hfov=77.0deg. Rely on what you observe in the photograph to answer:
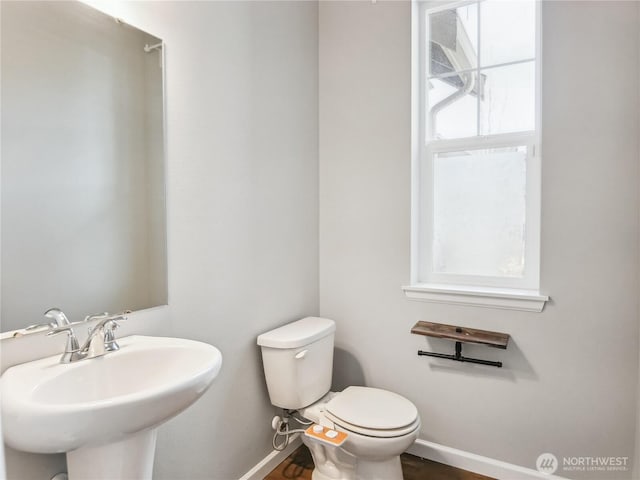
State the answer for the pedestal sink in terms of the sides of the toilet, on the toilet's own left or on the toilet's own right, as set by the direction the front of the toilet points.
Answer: on the toilet's own right

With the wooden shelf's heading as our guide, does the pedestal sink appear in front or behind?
in front

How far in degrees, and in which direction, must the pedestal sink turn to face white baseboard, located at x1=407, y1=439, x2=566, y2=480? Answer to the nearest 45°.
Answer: approximately 45° to its left

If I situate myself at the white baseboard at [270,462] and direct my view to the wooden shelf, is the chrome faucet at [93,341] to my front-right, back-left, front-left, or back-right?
back-right

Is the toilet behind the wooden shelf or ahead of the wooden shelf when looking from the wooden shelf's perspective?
ahead

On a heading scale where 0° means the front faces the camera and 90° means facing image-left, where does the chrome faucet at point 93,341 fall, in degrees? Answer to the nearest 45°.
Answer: approximately 315°

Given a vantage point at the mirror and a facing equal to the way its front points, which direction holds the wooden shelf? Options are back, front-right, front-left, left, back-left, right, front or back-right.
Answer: front-left

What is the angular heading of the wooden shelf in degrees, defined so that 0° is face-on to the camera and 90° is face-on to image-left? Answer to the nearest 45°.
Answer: approximately 45°

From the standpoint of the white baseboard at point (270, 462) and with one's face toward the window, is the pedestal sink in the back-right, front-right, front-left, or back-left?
back-right

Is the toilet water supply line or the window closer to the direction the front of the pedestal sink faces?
the window

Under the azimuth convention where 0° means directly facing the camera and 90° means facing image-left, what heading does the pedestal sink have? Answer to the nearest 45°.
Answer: approximately 315°

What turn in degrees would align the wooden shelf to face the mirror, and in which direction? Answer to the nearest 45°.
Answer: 0° — it already faces it
